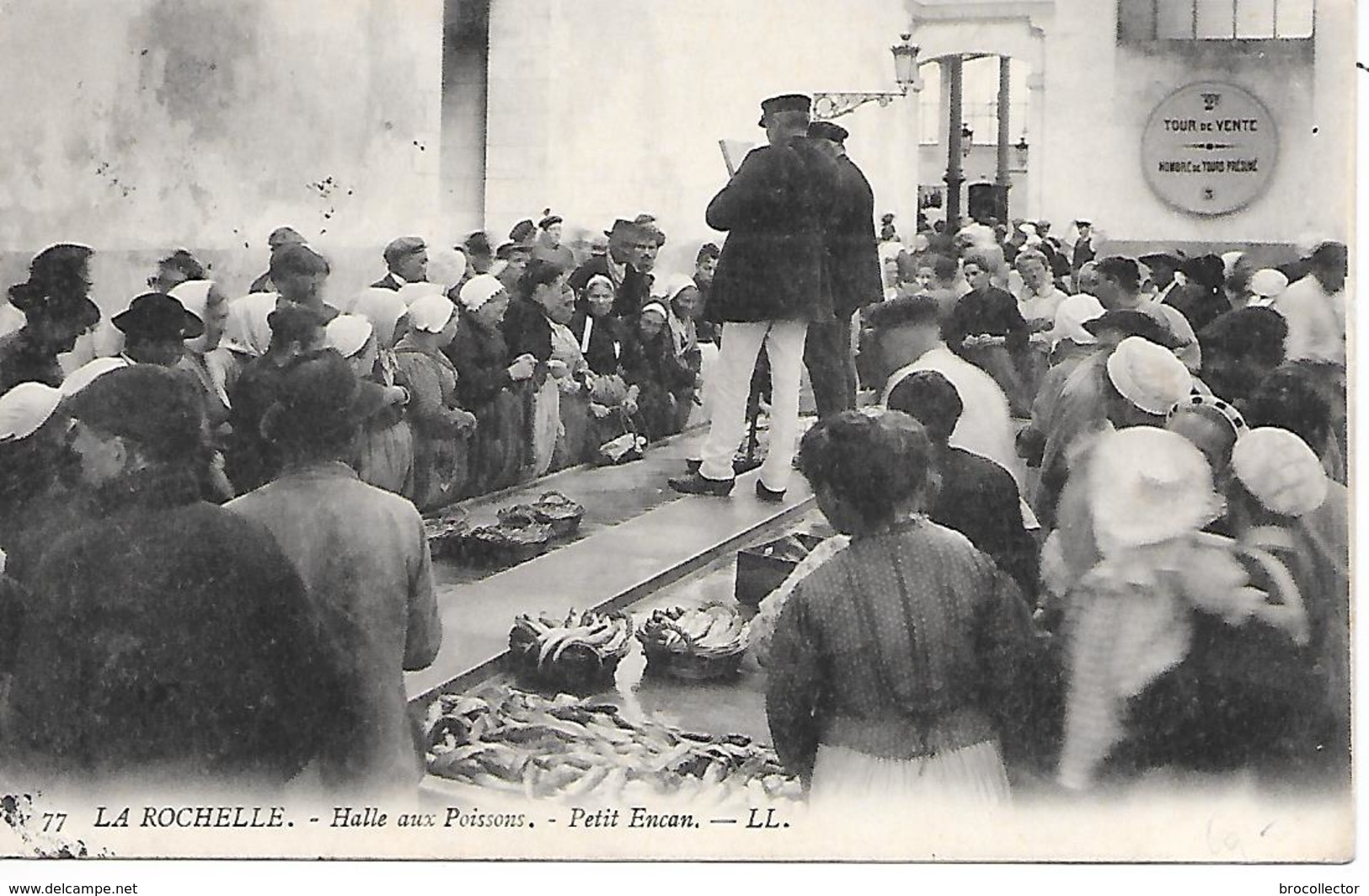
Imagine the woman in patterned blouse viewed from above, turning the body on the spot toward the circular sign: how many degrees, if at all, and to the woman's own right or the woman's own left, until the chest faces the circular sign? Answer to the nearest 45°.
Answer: approximately 45° to the woman's own right

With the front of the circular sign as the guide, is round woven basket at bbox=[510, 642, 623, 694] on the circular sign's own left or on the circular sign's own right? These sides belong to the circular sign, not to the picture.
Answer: on the circular sign's own right

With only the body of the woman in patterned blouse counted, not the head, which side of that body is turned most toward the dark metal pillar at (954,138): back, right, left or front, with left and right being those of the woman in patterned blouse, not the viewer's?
front

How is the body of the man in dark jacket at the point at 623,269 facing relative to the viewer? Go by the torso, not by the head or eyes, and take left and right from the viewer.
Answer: facing the viewer and to the right of the viewer

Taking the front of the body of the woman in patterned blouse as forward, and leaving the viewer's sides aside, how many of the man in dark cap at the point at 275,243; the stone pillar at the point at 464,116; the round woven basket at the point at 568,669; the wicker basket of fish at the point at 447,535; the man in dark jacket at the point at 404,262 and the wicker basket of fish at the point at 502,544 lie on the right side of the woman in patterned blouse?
0

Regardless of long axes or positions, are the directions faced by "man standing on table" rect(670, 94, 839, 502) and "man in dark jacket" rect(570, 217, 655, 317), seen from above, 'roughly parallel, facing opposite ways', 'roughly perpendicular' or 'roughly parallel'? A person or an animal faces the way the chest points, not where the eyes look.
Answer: roughly parallel, facing opposite ways

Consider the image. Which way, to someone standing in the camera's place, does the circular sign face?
facing the viewer

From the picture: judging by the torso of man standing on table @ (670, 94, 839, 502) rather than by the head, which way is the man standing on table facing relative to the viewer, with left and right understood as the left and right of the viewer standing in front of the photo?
facing away from the viewer and to the left of the viewer

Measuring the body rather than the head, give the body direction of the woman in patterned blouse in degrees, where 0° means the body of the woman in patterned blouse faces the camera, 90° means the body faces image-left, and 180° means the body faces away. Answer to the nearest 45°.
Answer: approximately 180°

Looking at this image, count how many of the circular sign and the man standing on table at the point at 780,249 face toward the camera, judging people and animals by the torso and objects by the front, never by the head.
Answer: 1

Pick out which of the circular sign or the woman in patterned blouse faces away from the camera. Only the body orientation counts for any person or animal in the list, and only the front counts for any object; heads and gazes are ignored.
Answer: the woman in patterned blouse
